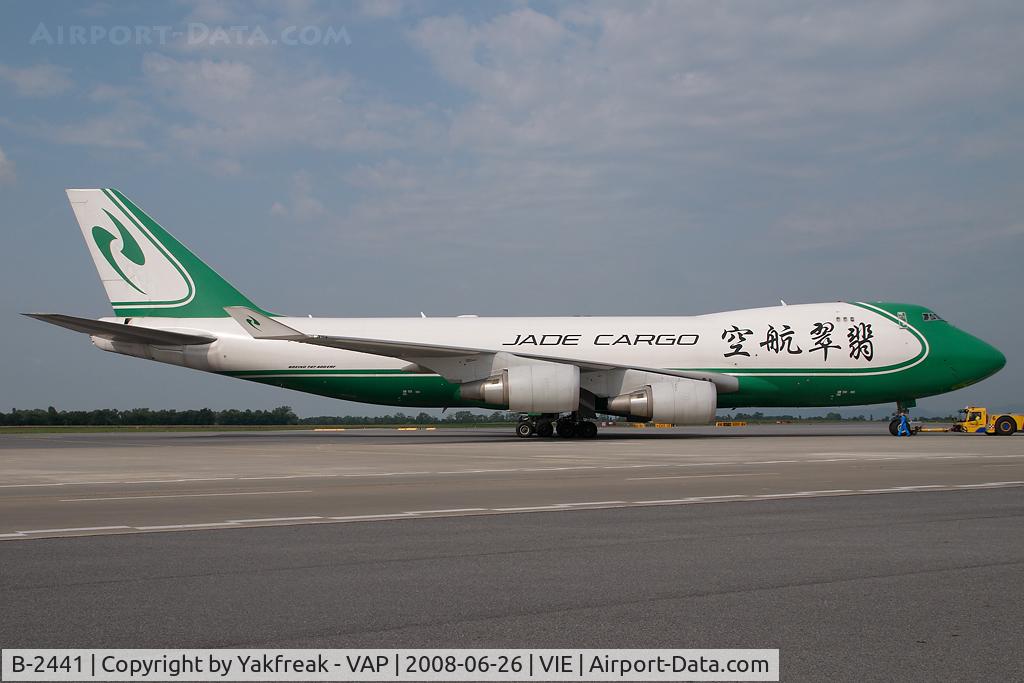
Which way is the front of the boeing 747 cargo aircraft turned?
to the viewer's right

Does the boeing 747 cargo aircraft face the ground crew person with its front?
yes
